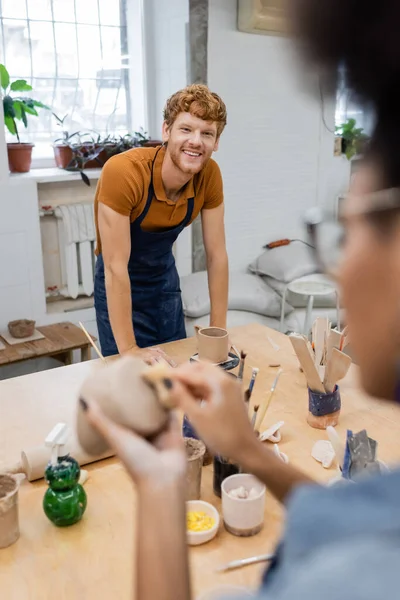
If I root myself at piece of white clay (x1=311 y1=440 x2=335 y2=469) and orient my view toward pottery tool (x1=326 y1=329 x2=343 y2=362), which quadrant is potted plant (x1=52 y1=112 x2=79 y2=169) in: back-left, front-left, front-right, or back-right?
front-left

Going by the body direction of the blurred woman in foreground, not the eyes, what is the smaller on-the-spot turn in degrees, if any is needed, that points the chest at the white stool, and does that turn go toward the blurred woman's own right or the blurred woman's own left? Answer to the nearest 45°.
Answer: approximately 45° to the blurred woman's own right

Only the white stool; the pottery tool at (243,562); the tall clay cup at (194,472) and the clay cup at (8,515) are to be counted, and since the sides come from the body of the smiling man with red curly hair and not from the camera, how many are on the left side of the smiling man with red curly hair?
1

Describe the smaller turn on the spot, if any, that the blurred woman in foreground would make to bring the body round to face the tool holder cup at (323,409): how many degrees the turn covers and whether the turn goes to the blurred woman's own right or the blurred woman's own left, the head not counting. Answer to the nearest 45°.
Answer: approximately 45° to the blurred woman's own right

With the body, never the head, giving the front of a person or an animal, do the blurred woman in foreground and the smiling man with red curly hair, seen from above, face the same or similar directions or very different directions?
very different directions

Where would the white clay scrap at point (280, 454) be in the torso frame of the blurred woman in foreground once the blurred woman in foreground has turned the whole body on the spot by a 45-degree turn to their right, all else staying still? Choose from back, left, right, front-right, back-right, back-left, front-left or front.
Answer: front

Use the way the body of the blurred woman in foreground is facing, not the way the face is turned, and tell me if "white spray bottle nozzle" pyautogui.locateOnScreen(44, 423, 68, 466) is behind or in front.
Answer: in front

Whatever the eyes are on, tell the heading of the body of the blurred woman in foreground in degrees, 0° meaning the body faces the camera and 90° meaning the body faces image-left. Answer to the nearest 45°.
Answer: approximately 135°

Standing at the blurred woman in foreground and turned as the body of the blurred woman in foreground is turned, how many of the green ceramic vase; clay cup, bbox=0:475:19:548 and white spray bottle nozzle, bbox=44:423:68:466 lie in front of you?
3

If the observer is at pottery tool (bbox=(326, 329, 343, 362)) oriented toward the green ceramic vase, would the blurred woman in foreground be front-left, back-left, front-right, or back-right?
front-left

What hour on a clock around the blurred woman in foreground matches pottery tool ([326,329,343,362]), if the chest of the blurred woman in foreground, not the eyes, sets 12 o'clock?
The pottery tool is roughly at 2 o'clock from the blurred woman in foreground.

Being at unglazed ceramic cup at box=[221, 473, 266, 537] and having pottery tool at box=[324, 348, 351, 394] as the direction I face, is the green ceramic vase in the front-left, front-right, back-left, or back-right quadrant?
back-left

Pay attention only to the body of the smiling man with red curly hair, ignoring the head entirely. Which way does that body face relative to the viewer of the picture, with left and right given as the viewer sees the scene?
facing the viewer and to the right of the viewer
